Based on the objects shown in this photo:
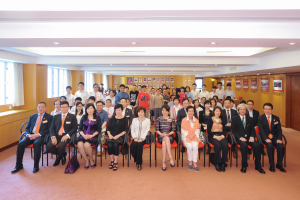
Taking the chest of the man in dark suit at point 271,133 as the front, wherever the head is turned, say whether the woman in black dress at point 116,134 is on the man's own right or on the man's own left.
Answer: on the man's own right

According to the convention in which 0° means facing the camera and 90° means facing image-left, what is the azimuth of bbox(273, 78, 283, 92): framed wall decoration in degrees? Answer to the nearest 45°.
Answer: approximately 45°

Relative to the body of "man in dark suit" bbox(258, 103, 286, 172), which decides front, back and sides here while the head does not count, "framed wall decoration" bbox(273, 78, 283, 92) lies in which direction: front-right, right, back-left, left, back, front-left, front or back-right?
back

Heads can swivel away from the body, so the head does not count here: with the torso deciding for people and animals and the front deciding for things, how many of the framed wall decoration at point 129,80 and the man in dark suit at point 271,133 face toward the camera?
2

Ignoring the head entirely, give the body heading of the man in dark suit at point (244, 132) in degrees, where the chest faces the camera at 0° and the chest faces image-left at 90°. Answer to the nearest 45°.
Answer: approximately 0°

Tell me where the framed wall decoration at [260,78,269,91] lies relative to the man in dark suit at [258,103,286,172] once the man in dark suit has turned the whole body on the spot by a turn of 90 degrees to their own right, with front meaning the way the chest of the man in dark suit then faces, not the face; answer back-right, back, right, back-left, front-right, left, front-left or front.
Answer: right
